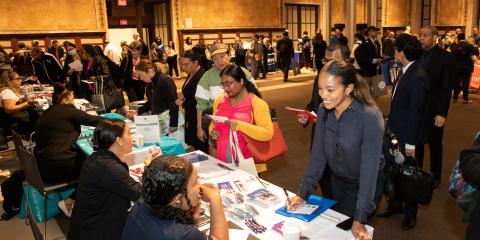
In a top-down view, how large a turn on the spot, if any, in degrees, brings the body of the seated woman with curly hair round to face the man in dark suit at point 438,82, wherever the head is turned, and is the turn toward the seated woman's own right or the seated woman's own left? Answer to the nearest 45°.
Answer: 0° — they already face them

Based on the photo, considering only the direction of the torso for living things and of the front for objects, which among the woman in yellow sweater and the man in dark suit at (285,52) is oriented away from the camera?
the man in dark suit

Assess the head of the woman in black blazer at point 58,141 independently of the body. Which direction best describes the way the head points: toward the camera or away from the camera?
away from the camera

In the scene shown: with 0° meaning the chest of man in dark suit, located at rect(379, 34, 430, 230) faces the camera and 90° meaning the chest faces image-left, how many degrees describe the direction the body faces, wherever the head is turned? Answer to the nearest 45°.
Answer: approximately 90°

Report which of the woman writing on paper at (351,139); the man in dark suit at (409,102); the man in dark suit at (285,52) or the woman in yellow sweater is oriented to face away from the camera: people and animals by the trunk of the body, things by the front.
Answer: the man in dark suit at (285,52)

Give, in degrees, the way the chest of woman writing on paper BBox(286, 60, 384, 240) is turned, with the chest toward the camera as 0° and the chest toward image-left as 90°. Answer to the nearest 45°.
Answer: approximately 45°

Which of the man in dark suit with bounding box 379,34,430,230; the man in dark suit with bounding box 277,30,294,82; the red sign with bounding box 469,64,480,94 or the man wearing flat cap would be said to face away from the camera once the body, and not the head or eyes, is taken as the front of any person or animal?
the man in dark suit with bounding box 277,30,294,82

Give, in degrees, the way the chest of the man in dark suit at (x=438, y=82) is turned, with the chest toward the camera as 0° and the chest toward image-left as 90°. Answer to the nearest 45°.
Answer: approximately 45°
